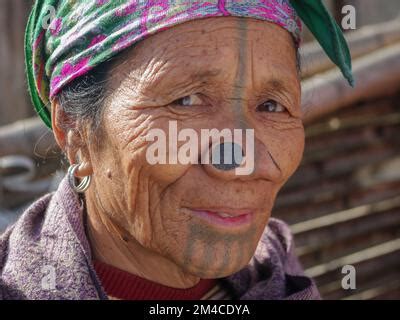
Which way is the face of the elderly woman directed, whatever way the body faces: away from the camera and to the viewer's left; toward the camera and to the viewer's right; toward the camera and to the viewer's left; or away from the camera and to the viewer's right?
toward the camera and to the viewer's right

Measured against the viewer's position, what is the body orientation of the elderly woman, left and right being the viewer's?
facing the viewer and to the right of the viewer
